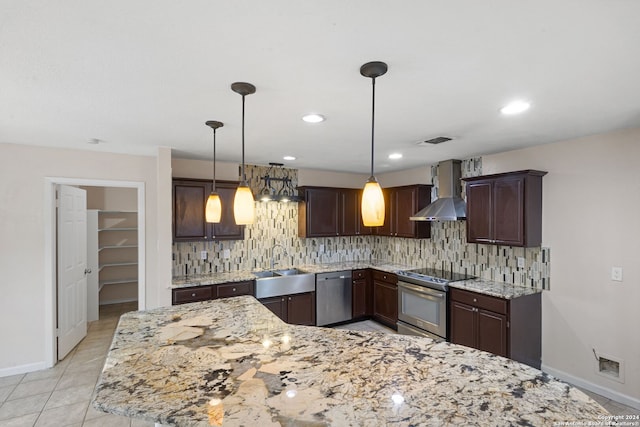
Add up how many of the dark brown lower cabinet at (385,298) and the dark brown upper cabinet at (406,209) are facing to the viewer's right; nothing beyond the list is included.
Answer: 0

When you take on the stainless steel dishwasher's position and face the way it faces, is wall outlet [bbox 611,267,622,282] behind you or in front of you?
in front

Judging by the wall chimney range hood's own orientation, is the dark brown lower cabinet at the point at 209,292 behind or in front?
in front

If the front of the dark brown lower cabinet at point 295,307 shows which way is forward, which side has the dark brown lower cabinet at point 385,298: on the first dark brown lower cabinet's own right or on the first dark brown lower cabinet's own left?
on the first dark brown lower cabinet's own left

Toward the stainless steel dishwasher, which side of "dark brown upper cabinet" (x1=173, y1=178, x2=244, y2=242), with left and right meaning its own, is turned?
left

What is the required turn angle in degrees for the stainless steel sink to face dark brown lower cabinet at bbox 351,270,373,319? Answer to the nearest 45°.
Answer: approximately 90° to its left

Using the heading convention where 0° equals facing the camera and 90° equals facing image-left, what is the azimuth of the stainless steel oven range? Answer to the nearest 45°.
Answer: approximately 45°
